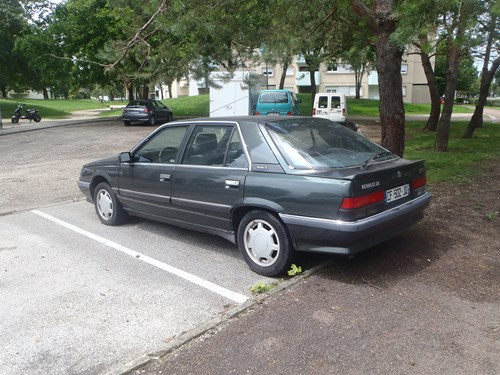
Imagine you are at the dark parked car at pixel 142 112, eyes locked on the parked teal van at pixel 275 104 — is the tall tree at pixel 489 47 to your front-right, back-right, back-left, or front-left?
front-right

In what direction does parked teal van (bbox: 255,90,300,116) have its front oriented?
away from the camera

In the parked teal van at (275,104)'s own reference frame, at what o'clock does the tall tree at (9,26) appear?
The tall tree is roughly at 10 o'clock from the parked teal van.

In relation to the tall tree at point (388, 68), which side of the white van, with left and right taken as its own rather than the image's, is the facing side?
back

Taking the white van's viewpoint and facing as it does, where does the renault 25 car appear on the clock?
The renault 25 car is roughly at 6 o'clock from the white van.

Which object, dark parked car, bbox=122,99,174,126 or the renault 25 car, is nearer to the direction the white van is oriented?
the dark parked car

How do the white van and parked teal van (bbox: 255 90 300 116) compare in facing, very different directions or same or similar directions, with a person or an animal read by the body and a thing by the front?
same or similar directions

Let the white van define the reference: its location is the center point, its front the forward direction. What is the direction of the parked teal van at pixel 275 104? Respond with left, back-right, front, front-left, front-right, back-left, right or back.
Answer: back-left

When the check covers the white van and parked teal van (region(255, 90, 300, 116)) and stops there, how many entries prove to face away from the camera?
2

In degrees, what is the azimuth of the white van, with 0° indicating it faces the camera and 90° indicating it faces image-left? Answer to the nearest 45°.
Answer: approximately 180°

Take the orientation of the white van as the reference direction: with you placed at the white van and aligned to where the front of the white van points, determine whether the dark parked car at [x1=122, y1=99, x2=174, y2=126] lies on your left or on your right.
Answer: on your left

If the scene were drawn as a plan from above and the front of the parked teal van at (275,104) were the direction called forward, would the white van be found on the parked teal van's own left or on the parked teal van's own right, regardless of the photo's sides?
on the parked teal van's own right

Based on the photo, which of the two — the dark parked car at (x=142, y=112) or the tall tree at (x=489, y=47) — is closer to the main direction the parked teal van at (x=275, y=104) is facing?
the dark parked car

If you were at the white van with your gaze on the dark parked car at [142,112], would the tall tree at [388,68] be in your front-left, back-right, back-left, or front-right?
back-left
